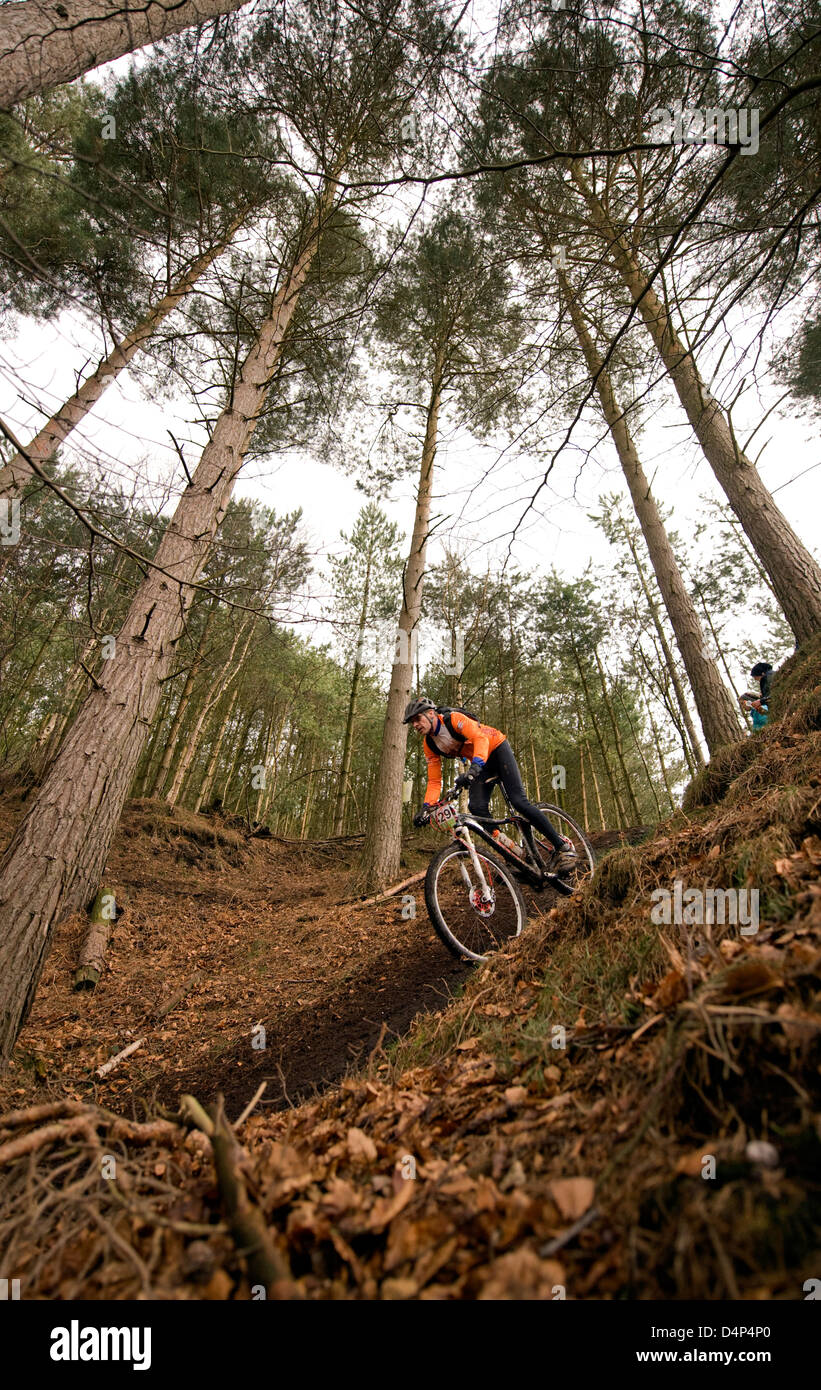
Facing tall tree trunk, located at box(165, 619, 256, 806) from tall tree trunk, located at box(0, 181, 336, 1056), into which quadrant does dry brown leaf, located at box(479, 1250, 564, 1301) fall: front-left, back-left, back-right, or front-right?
back-right

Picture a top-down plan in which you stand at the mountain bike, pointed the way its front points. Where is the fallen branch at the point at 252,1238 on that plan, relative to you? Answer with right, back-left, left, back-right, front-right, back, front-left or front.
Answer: front-left

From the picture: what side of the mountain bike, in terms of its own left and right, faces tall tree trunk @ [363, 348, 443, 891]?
right

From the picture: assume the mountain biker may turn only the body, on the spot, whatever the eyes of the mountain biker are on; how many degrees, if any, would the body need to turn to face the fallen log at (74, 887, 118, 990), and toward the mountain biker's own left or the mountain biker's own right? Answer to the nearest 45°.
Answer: approximately 45° to the mountain biker's own right

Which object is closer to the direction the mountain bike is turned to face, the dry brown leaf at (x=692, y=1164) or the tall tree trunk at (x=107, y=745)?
the tall tree trunk

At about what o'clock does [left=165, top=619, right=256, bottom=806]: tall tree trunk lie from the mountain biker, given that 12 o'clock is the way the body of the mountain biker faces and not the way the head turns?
The tall tree trunk is roughly at 3 o'clock from the mountain biker.

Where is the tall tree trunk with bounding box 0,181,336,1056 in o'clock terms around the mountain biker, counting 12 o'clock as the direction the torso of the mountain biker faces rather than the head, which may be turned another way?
The tall tree trunk is roughly at 1 o'clock from the mountain biker.

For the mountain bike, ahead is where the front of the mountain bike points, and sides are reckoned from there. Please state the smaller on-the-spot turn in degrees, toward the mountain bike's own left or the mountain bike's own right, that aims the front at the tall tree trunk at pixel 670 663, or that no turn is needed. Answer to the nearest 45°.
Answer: approximately 180°

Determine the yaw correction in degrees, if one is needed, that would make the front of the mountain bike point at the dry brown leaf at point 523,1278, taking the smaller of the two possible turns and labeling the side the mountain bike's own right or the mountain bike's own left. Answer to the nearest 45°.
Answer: approximately 45° to the mountain bike's own left

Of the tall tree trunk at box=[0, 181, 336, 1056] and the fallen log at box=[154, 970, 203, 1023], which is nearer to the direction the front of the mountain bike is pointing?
the tall tree trunk

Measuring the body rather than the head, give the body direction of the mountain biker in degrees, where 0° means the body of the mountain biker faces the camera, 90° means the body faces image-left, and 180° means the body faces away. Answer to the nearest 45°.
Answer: approximately 45°
